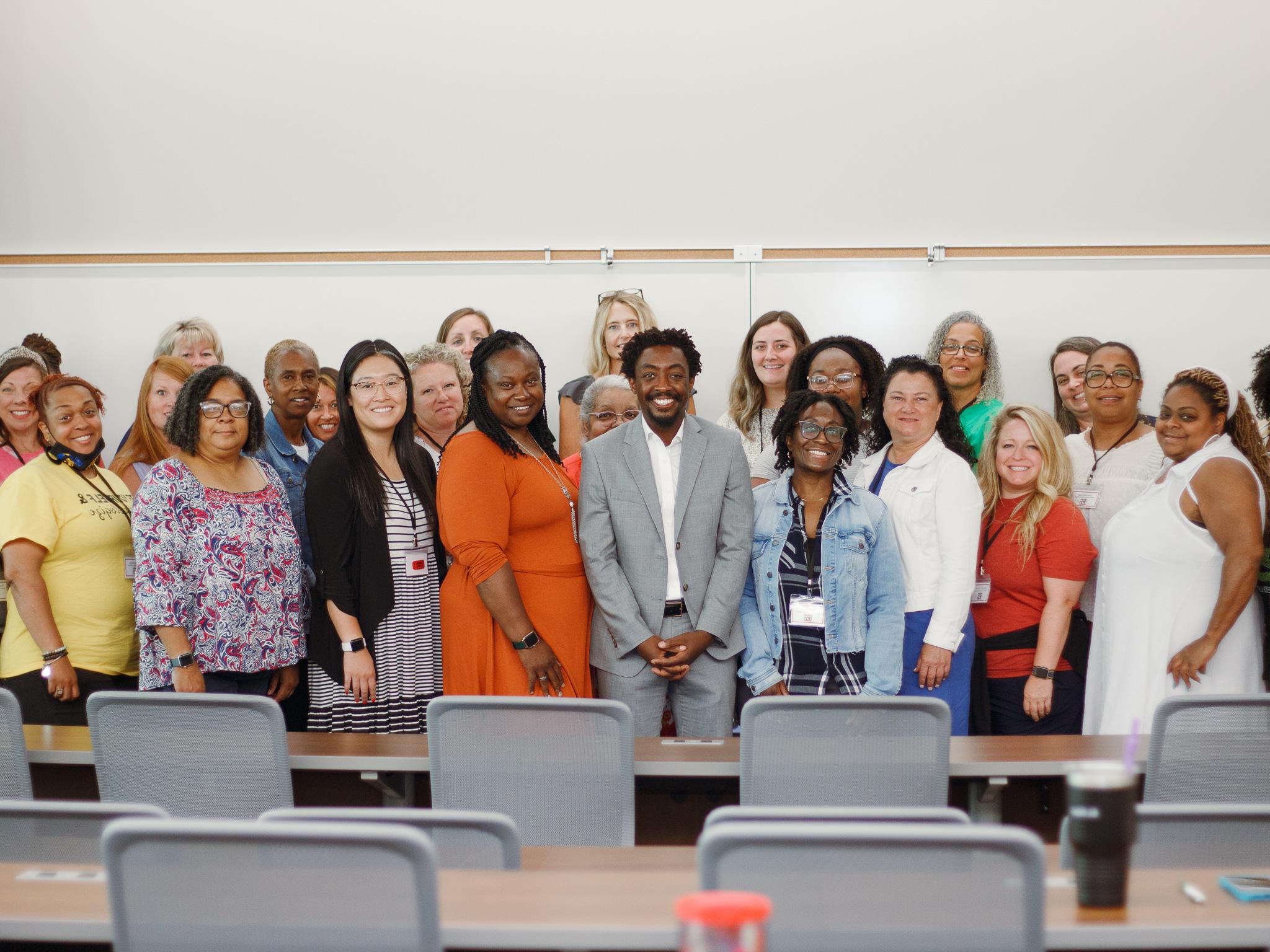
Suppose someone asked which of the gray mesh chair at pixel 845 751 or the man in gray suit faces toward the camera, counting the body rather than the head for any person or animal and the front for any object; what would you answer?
the man in gray suit

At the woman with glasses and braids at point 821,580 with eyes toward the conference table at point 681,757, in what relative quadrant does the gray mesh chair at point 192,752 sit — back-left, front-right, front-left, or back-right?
front-right

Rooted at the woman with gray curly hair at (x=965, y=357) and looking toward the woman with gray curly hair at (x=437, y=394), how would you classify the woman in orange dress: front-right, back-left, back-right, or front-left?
front-left

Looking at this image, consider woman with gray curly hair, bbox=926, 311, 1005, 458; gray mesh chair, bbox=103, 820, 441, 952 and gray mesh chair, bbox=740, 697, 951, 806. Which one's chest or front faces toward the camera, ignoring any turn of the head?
the woman with gray curly hair

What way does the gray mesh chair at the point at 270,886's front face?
away from the camera

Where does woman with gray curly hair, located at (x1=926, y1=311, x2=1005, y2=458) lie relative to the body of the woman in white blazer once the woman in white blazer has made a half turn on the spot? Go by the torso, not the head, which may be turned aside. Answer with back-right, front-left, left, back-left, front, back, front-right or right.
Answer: front-left

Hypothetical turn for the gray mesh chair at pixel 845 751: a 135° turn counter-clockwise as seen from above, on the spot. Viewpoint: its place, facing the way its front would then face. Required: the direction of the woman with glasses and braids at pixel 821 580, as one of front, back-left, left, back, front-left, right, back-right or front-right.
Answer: back-right

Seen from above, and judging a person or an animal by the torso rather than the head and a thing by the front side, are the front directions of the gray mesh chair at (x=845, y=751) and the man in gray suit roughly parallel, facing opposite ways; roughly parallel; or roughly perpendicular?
roughly parallel, facing opposite ways

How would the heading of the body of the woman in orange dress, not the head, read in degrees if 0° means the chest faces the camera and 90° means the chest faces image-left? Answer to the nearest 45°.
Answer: approximately 315°

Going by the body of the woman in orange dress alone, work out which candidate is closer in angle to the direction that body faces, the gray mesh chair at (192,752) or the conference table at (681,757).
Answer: the conference table

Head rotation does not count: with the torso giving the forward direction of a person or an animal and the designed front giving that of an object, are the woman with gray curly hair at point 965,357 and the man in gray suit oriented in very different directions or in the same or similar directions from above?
same or similar directions

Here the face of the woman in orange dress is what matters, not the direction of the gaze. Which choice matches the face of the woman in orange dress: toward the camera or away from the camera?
toward the camera

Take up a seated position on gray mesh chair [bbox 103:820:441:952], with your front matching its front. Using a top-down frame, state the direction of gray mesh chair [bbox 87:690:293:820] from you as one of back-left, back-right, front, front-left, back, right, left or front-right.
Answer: front

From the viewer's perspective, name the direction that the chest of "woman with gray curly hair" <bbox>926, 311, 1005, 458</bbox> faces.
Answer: toward the camera

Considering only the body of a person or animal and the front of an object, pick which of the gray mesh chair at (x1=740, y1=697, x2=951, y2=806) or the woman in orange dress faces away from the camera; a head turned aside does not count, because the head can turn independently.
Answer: the gray mesh chair

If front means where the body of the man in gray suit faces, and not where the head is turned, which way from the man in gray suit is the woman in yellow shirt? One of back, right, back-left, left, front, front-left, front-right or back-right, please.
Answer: right

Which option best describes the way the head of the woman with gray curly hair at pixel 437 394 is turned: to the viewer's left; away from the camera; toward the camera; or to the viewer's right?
toward the camera

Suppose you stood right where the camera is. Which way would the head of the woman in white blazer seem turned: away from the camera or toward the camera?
toward the camera

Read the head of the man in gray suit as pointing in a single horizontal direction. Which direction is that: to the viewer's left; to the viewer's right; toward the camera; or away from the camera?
toward the camera
